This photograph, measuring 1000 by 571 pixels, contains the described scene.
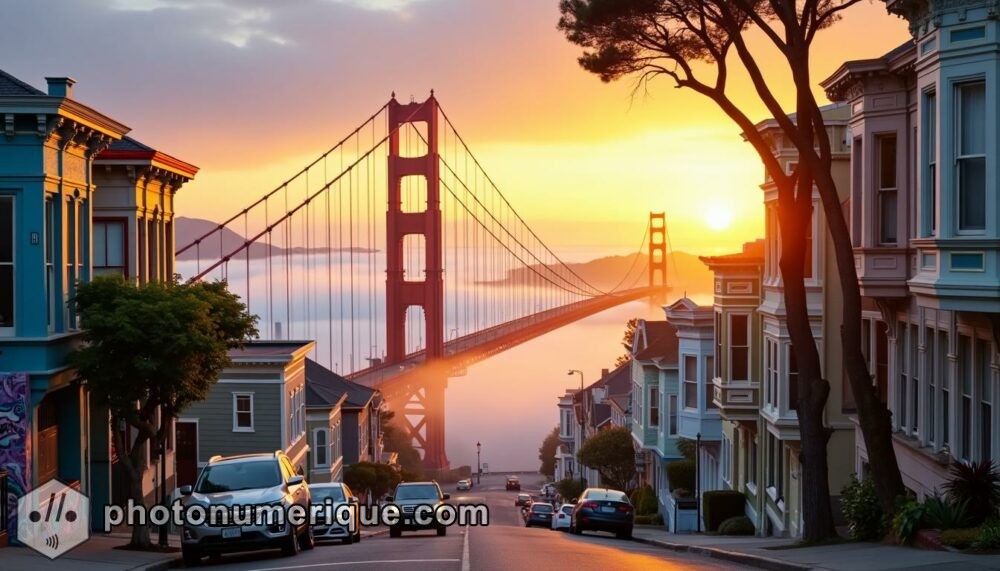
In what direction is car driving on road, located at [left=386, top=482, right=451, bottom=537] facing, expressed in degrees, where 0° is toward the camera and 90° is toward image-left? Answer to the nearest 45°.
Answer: approximately 0°

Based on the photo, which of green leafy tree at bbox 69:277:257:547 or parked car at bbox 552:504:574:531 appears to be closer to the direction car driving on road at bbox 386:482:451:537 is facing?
the green leafy tree

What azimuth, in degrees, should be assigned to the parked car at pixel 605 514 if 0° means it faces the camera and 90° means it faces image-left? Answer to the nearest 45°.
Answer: approximately 180°

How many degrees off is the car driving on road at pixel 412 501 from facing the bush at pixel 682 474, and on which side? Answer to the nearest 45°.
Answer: approximately 135° to its left

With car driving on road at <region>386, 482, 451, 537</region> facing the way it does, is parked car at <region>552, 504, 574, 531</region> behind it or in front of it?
behind

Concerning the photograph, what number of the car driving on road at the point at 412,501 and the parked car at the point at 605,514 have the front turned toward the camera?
1

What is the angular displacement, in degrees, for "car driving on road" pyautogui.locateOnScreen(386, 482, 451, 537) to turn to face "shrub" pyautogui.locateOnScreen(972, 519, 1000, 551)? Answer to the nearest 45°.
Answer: approximately 45° to its left

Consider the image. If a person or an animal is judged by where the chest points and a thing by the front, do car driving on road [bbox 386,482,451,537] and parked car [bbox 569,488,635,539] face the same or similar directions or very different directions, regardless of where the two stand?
very different directions

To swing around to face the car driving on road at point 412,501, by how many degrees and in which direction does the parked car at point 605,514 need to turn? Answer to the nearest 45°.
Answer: approximately 135° to its left

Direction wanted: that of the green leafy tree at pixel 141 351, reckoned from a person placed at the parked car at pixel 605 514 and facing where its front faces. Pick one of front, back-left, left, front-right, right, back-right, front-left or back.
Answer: back-left

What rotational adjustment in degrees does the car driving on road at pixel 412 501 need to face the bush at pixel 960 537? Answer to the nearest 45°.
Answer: approximately 45° to its left
